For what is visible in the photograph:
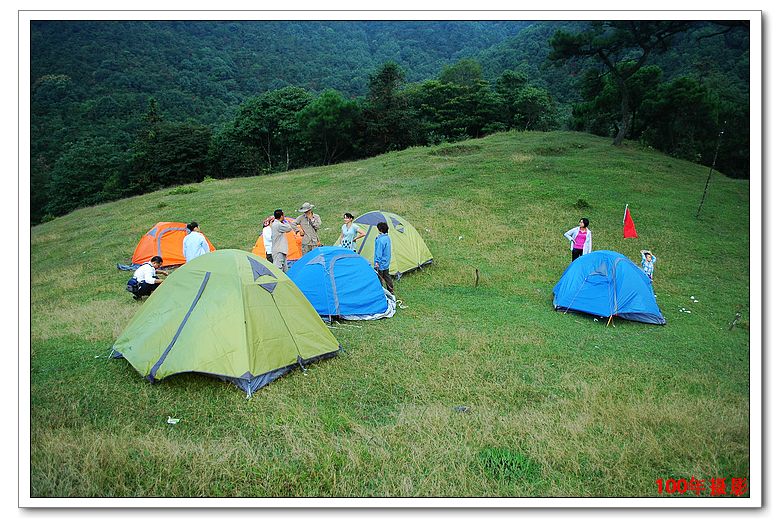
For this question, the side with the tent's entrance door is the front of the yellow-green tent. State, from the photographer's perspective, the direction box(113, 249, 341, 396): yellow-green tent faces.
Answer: facing the viewer and to the left of the viewer

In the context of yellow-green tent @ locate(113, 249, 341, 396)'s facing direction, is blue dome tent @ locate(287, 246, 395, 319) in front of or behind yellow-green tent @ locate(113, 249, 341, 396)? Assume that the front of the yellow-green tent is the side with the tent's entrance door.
behind

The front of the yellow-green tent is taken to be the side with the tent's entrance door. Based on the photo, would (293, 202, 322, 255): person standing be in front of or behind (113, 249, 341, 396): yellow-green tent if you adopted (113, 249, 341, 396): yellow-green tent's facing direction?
behind

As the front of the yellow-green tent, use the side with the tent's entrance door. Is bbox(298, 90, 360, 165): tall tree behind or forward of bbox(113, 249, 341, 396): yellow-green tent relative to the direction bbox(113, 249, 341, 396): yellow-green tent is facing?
behind

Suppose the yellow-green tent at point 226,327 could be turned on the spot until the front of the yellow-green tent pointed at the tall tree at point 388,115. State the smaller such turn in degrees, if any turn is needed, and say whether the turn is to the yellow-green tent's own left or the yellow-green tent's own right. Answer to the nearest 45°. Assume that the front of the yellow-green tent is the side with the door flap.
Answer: approximately 135° to the yellow-green tent's own right

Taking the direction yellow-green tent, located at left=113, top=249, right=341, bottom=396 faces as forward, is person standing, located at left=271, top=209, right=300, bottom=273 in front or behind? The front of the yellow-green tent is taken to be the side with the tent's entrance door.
behind

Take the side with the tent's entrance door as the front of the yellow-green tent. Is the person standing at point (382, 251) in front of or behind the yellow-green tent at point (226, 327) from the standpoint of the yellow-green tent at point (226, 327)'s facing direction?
behind

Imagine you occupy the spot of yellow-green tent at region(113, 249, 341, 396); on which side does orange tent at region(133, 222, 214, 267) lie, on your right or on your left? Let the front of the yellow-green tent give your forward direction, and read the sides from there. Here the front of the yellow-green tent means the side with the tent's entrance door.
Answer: on your right
